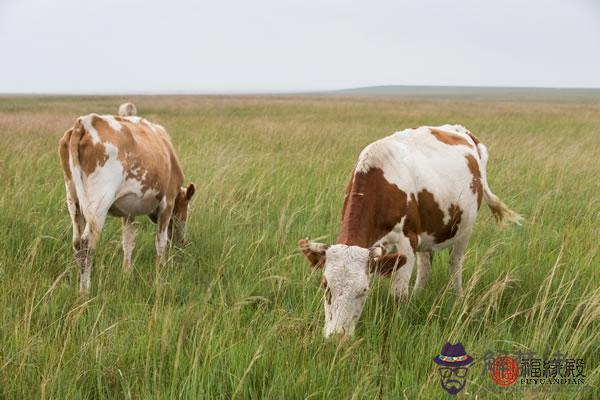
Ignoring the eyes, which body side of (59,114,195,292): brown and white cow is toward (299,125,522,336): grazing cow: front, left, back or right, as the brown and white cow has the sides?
right

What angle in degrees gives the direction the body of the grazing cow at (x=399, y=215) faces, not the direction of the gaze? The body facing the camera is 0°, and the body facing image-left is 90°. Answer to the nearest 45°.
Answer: approximately 45°

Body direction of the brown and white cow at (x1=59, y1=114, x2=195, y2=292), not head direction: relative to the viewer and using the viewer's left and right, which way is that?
facing away from the viewer and to the right of the viewer
